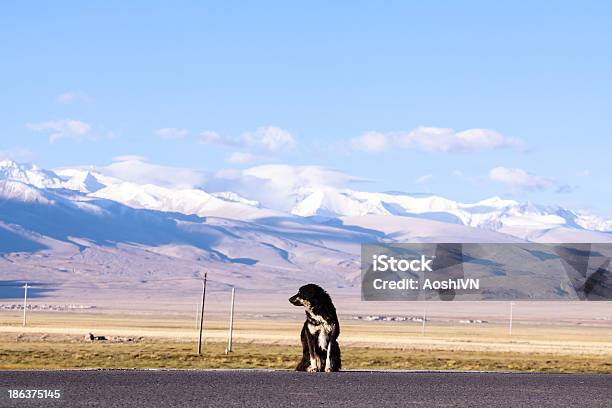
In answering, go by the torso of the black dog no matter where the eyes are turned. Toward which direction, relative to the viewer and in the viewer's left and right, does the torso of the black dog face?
facing the viewer
